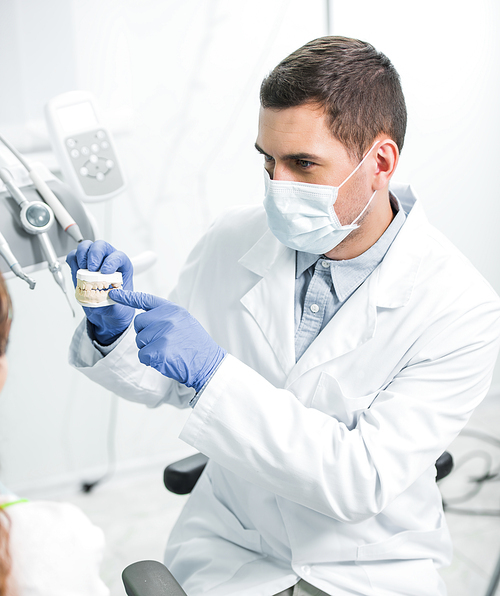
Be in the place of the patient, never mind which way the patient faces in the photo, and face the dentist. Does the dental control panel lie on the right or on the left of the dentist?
left

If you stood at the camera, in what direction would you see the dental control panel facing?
facing the viewer

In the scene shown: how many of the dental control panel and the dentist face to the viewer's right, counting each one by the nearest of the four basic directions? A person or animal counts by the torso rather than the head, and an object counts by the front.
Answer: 0

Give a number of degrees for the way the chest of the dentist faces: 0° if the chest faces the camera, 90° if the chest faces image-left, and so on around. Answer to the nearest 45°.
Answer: approximately 45°
